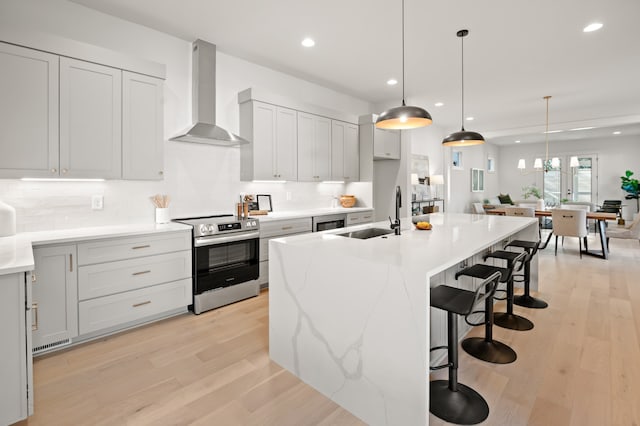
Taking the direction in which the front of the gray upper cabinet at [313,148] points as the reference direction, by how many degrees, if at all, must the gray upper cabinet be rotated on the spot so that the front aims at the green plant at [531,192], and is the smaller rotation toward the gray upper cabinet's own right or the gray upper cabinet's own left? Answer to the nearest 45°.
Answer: approximately 90° to the gray upper cabinet's own left

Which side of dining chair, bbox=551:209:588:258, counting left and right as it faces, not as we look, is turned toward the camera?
back

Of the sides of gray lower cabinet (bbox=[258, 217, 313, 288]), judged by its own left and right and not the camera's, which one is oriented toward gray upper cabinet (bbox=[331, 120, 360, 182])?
left

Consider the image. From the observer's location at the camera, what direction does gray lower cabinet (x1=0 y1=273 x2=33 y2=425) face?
facing to the right of the viewer

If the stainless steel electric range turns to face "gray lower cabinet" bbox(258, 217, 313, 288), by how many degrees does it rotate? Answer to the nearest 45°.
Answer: approximately 90° to its left

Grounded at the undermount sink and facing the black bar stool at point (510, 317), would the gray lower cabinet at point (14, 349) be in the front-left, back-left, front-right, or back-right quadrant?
back-right
